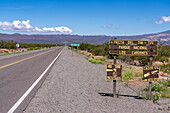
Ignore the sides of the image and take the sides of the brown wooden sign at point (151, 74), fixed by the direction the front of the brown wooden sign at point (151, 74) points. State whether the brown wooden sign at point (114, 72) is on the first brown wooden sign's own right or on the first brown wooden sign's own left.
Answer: on the first brown wooden sign's own right

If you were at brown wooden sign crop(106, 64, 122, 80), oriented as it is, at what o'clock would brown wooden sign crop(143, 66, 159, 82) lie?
brown wooden sign crop(143, 66, 159, 82) is roughly at 9 o'clock from brown wooden sign crop(106, 64, 122, 80).

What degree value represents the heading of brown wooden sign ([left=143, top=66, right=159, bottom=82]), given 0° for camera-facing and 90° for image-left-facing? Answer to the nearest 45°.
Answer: approximately 0°

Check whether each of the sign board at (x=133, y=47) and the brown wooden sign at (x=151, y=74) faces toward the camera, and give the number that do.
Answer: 2

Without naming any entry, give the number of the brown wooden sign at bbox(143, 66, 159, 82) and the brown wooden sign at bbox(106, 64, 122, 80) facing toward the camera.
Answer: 2
